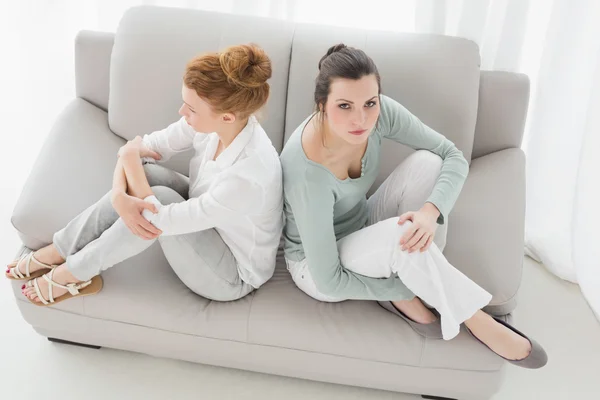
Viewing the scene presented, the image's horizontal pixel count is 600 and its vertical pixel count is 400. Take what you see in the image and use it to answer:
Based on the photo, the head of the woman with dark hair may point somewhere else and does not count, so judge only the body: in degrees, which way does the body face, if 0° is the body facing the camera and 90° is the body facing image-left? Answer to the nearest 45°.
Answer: approximately 315°
